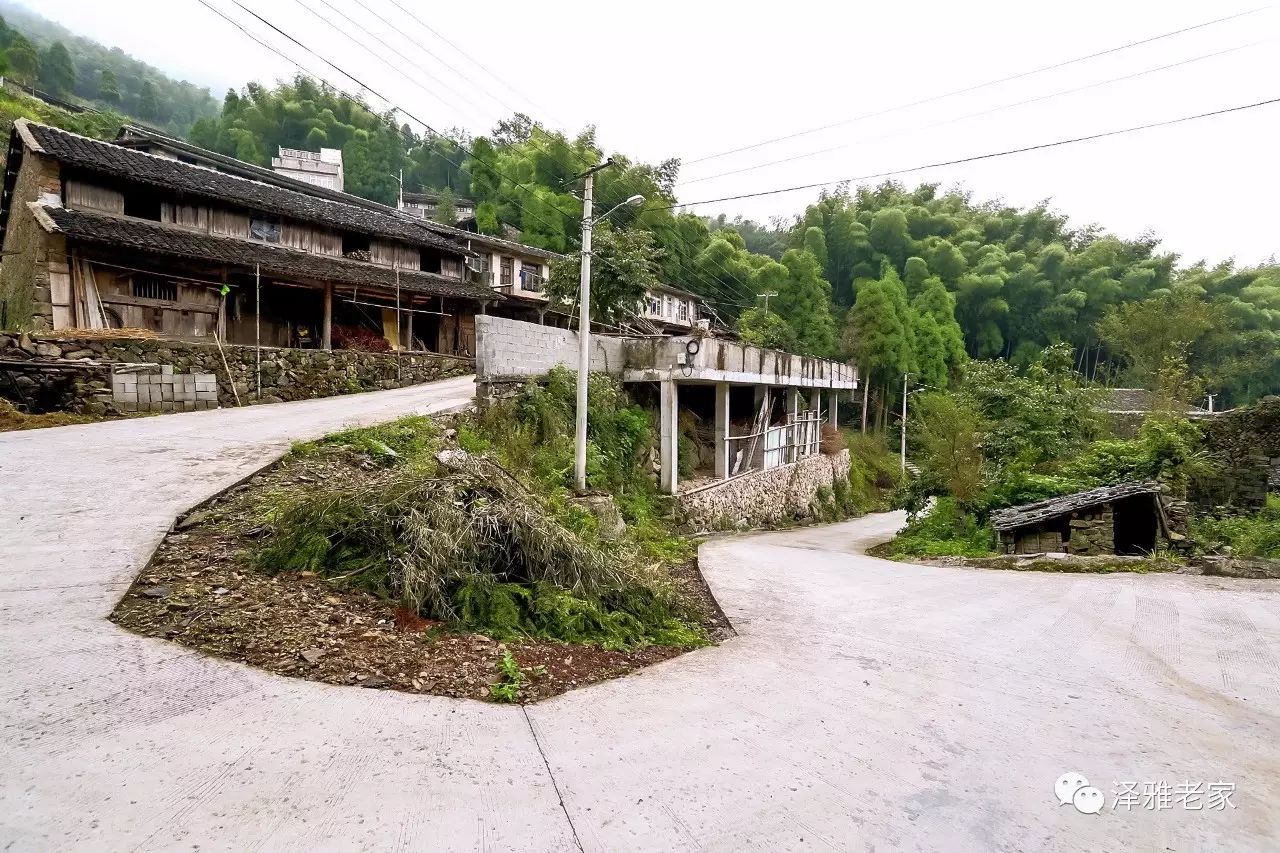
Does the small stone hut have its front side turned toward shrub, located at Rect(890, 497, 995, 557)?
no

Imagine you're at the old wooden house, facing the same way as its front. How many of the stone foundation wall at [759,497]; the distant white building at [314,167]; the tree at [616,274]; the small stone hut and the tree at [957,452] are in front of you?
4

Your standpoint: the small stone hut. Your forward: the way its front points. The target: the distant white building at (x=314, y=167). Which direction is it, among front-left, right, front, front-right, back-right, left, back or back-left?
right

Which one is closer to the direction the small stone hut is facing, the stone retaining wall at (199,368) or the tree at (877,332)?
the stone retaining wall

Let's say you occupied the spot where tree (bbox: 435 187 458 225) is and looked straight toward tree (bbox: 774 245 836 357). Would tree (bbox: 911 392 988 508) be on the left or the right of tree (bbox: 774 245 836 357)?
right

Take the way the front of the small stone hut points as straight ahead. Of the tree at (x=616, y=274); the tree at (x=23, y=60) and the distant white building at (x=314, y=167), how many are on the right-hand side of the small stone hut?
3

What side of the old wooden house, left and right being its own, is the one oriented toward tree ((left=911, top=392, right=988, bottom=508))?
front

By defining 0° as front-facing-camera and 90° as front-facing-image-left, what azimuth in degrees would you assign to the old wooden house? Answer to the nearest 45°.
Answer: approximately 315°

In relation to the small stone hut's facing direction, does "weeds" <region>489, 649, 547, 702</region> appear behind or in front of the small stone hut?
in front

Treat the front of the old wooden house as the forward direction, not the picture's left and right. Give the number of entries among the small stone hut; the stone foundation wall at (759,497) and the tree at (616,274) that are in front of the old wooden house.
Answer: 3

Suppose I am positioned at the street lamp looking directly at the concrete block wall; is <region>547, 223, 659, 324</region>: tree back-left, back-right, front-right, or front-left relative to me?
front-right

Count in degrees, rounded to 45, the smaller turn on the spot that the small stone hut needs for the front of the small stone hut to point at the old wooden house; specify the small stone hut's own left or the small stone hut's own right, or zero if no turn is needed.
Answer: approximately 90° to the small stone hut's own right

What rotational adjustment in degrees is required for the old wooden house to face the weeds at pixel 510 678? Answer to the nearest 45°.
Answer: approximately 45° to its right

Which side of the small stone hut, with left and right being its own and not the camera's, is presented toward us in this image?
front

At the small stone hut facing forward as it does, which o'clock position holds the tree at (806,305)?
The tree is roughly at 5 o'clock from the small stone hut.

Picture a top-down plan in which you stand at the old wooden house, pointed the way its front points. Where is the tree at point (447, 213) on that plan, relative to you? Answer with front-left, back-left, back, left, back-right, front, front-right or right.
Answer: left
